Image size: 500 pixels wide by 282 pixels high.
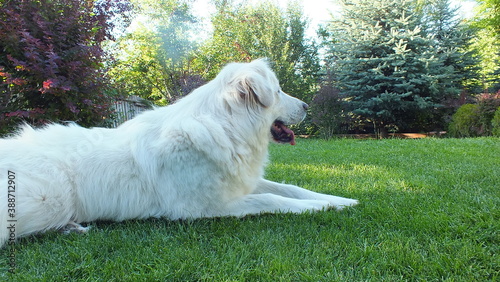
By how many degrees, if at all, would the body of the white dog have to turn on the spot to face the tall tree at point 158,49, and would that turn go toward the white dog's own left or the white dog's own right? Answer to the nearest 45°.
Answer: approximately 90° to the white dog's own left

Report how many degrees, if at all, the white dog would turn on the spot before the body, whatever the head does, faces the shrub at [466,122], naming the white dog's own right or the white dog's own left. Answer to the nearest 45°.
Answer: approximately 45° to the white dog's own left

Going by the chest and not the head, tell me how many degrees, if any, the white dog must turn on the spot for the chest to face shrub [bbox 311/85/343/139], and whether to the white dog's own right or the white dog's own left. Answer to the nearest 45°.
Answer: approximately 45° to the white dog's own left

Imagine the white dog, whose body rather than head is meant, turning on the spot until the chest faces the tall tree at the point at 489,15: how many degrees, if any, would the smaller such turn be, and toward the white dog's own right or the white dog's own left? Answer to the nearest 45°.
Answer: approximately 45° to the white dog's own left

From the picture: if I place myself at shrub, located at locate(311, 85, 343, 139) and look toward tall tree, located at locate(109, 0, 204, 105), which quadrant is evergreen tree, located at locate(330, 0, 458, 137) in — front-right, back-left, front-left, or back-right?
back-right

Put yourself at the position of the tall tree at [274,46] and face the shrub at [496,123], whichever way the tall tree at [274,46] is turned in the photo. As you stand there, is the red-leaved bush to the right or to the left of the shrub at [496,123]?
right

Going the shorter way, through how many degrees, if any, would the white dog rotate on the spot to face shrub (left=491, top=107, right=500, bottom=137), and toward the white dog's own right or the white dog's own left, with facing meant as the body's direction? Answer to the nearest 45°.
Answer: approximately 45° to the white dog's own left

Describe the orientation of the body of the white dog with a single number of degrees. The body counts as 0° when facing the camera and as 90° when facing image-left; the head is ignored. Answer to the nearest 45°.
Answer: approximately 270°

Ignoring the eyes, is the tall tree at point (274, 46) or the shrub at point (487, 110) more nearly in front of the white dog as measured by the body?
the shrub

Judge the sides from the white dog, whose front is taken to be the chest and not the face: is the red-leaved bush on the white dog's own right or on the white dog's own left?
on the white dog's own left
